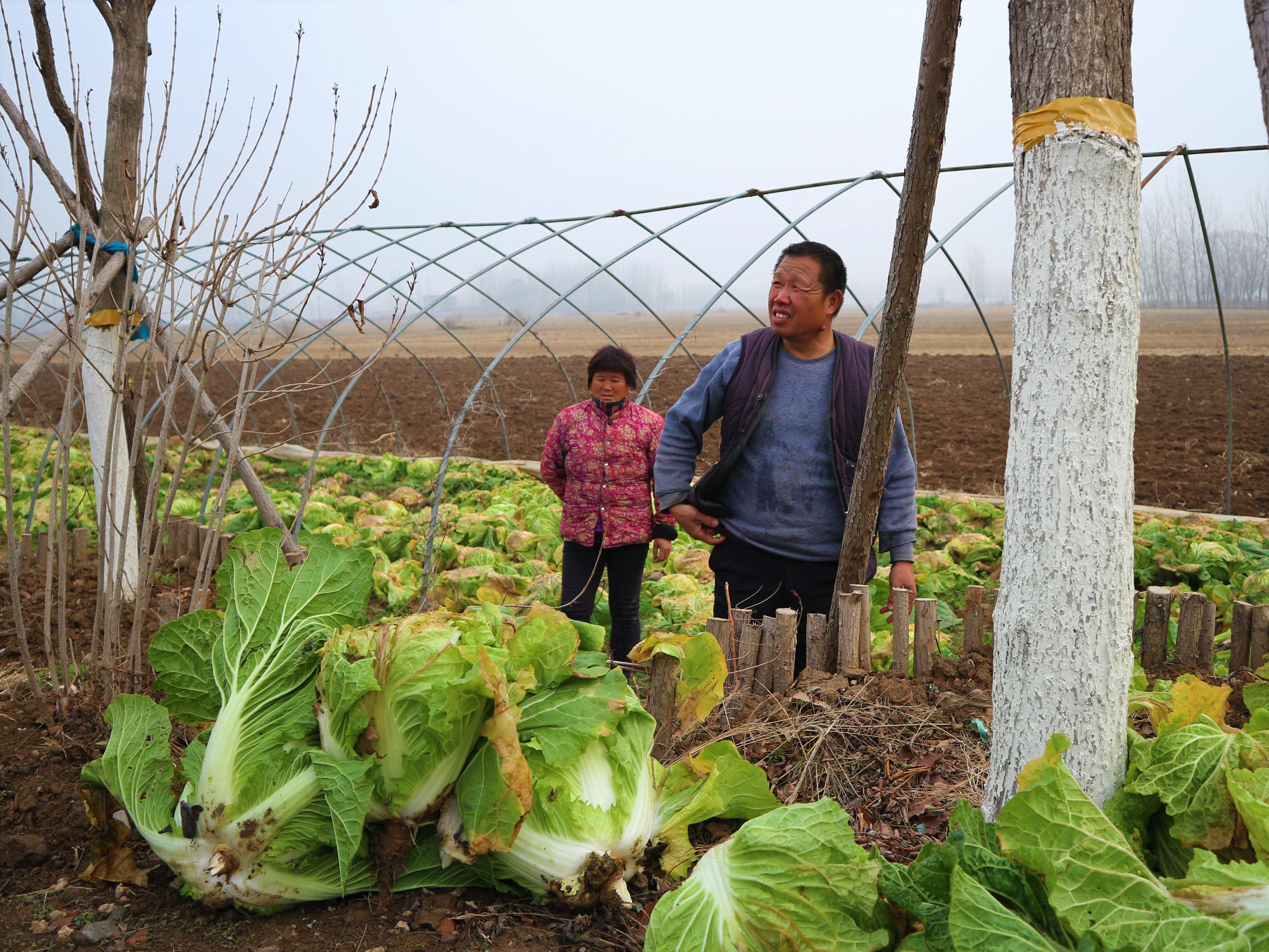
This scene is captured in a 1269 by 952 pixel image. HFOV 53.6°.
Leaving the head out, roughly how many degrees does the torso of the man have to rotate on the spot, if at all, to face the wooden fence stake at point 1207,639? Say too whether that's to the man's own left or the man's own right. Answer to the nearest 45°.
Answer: approximately 90° to the man's own left

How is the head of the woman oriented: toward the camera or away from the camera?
toward the camera

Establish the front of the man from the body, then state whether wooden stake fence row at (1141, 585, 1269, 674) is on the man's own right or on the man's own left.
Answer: on the man's own left

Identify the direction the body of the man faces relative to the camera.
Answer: toward the camera

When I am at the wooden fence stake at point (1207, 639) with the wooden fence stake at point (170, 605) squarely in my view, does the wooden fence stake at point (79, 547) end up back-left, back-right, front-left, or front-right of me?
front-right

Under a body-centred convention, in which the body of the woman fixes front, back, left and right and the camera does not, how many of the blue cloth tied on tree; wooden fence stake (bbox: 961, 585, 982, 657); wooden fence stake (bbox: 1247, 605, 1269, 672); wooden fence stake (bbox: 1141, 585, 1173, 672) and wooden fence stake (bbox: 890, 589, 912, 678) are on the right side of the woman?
1

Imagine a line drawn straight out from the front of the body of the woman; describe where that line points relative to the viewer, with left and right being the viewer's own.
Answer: facing the viewer

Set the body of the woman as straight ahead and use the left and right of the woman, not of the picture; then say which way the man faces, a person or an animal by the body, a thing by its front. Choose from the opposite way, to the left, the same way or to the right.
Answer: the same way

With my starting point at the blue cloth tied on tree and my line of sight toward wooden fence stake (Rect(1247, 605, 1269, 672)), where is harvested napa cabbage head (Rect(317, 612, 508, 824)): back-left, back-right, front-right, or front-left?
front-right

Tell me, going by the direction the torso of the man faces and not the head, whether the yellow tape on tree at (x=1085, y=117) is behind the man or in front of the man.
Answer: in front

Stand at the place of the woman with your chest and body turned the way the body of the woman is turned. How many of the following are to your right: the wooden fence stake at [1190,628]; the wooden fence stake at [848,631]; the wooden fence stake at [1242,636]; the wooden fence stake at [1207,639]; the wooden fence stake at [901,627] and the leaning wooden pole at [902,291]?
0

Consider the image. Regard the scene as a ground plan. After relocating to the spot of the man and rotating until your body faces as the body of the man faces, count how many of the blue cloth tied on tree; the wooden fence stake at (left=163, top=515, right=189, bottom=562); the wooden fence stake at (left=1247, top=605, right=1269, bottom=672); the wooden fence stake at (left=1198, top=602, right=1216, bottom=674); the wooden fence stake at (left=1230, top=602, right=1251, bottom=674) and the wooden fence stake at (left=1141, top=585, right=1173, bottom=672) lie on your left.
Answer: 4

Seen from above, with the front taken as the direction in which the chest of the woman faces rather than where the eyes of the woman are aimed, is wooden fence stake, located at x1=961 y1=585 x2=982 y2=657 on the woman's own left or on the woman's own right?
on the woman's own left

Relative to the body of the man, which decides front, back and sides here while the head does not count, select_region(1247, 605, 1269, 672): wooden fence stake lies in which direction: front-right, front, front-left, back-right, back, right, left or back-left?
left

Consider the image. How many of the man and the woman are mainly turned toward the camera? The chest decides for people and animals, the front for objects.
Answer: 2

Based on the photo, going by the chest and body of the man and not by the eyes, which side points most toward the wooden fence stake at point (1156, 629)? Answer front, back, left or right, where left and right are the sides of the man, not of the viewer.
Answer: left

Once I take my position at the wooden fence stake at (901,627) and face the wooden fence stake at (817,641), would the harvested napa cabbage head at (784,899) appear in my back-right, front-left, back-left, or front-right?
front-left
